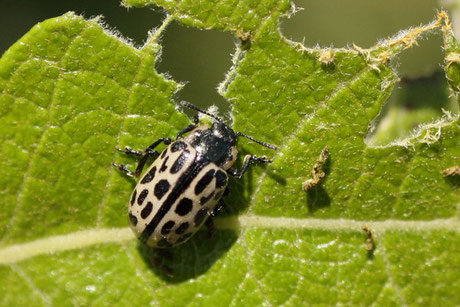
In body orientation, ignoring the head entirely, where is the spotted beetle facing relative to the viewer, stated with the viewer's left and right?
facing away from the viewer and to the right of the viewer
